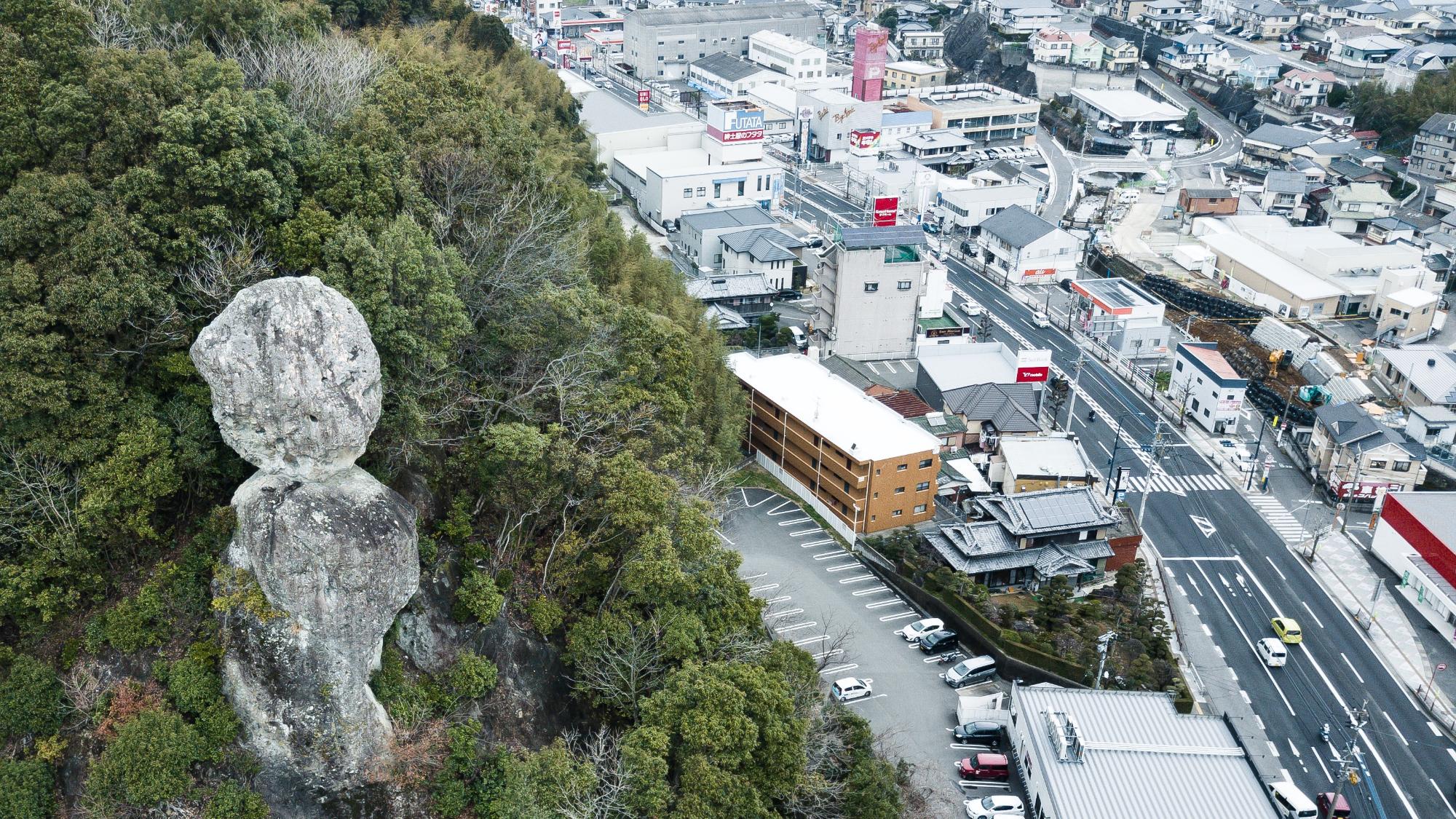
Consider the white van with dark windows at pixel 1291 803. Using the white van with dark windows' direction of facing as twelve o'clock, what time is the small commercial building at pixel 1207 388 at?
The small commercial building is roughly at 1 o'clock from the white van with dark windows.

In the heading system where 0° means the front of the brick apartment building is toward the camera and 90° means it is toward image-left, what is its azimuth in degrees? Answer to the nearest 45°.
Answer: approximately 45°

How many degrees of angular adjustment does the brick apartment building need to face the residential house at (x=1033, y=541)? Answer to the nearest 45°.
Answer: approximately 135° to its left

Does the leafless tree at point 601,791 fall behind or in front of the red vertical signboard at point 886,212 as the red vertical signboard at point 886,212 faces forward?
in front

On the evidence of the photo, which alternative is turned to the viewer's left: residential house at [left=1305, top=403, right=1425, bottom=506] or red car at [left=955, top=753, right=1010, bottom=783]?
the red car

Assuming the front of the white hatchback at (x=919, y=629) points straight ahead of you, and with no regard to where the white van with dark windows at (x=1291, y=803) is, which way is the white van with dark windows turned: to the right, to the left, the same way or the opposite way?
to the right

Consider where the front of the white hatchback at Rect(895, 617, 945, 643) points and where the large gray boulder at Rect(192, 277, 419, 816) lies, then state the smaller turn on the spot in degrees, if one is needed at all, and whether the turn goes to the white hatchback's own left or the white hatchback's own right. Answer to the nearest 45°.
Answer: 0° — it already faces it

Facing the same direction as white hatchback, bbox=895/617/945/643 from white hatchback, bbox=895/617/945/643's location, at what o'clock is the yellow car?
The yellow car is roughly at 7 o'clock from the white hatchback.

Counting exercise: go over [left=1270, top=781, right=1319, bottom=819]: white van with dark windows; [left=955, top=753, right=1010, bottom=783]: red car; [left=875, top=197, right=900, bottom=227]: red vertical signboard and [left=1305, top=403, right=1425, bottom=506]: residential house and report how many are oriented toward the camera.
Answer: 2

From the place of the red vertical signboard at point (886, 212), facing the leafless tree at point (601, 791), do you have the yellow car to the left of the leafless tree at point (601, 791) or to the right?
left

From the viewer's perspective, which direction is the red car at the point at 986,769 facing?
to the viewer's left
